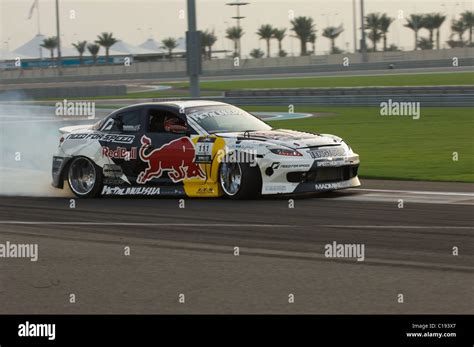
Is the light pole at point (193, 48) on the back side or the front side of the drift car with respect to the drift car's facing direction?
on the back side

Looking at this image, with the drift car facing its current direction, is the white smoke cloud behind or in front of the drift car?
behind

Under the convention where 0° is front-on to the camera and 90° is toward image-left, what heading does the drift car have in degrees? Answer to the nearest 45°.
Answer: approximately 315°
